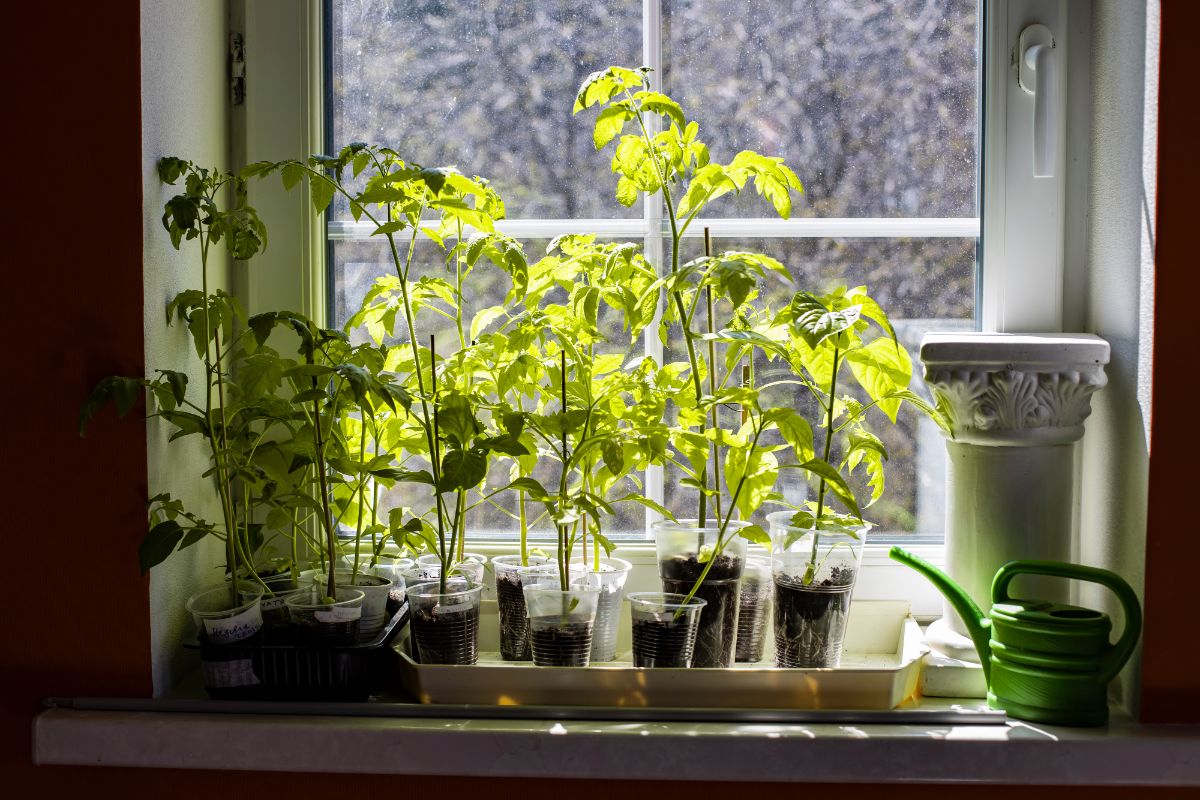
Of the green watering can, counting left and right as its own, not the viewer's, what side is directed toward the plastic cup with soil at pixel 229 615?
front

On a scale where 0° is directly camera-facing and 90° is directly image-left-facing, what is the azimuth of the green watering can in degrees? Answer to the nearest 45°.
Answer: approximately 90°

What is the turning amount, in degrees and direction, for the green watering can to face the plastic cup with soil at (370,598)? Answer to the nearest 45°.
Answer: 0° — it already faces it
